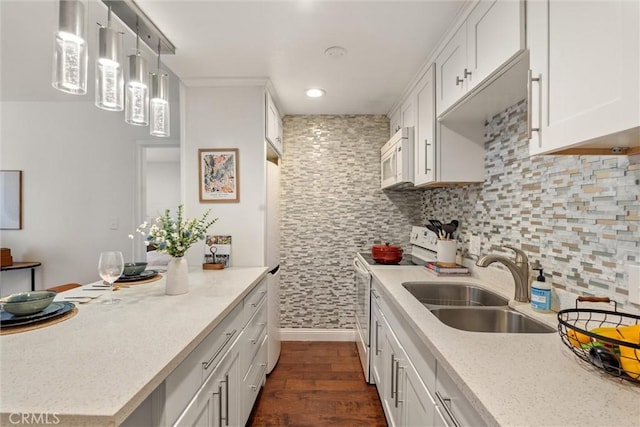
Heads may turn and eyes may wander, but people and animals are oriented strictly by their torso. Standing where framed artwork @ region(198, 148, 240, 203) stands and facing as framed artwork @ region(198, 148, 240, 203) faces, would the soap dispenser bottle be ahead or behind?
ahead

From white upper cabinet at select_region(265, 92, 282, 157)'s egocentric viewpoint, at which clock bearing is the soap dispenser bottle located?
The soap dispenser bottle is roughly at 2 o'clock from the white upper cabinet.

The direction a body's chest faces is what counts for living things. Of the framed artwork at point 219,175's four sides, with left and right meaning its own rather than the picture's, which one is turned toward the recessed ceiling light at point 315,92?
left

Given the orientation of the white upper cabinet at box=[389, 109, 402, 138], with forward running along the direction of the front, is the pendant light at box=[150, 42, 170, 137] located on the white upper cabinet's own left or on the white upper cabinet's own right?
on the white upper cabinet's own left

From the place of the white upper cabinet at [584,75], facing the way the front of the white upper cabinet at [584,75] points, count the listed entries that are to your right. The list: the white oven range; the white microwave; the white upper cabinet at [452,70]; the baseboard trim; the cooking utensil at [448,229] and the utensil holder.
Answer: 6

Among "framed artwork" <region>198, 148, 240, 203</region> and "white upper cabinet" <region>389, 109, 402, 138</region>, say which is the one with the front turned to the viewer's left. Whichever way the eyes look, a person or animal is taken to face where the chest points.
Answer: the white upper cabinet

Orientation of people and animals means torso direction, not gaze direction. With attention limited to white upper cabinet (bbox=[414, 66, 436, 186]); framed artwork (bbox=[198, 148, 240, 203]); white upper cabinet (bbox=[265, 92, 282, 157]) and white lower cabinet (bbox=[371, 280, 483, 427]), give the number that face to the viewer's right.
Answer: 1

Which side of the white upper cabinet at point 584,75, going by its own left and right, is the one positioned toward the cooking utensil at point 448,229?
right

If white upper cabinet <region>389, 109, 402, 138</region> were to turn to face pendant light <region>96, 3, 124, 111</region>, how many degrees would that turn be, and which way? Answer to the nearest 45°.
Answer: approximately 45° to its left

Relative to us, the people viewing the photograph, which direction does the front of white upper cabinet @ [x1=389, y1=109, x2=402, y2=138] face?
facing to the left of the viewer

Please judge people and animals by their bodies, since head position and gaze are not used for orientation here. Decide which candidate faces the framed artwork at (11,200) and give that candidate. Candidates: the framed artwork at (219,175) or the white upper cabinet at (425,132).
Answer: the white upper cabinet

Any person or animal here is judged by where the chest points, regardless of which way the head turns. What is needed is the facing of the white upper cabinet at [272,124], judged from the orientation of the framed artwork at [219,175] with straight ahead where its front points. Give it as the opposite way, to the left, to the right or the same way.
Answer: to the left

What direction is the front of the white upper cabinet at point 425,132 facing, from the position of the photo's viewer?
facing to the left of the viewer

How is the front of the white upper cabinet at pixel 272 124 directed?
to the viewer's right
